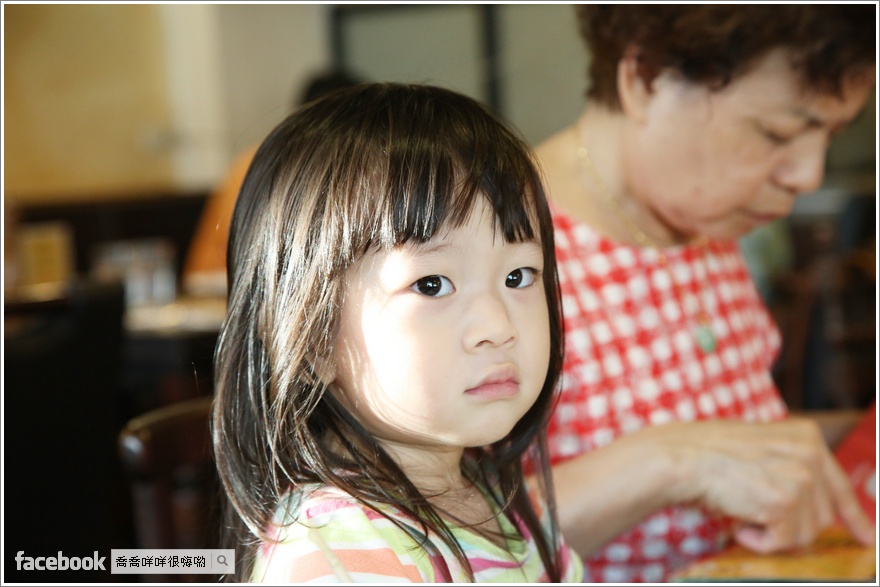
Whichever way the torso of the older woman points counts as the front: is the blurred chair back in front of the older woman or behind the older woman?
behind

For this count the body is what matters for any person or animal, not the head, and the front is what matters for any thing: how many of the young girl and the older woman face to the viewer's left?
0

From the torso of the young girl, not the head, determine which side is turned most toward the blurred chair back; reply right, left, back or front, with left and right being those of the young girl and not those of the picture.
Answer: back

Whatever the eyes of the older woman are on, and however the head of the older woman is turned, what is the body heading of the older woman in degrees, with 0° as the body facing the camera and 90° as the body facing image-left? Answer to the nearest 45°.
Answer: approximately 315°

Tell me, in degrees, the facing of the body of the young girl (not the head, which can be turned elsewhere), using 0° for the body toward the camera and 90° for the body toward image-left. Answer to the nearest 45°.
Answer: approximately 315°
